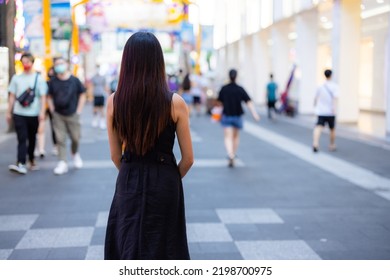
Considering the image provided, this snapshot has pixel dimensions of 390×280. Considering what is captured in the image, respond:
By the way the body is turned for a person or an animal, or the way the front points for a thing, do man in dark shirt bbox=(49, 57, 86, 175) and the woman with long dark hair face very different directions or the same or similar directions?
very different directions

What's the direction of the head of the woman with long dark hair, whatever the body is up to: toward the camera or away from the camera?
away from the camera

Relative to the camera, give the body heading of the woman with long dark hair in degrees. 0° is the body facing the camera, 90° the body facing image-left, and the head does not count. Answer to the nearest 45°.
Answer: approximately 180°

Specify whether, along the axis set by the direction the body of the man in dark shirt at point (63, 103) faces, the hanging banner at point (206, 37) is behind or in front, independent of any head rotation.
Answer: behind

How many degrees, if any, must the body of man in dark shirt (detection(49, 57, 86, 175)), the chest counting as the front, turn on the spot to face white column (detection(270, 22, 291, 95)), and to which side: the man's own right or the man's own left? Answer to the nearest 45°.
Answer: approximately 135° to the man's own left

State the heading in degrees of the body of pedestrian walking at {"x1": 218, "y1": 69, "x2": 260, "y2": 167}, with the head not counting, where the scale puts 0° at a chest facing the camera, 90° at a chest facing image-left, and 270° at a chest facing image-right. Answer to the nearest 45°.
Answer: approximately 180°

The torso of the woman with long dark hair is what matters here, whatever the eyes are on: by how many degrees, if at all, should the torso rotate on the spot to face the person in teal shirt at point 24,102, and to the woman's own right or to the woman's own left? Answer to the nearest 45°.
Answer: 0° — they already face them

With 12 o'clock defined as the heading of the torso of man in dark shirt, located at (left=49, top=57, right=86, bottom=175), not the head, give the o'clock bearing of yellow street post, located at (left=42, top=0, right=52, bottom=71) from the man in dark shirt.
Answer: The yellow street post is roughly at 6 o'clock from the man in dark shirt.

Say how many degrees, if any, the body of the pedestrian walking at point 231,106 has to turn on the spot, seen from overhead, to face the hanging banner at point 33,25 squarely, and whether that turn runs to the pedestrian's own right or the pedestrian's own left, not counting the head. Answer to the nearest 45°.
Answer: approximately 45° to the pedestrian's own left

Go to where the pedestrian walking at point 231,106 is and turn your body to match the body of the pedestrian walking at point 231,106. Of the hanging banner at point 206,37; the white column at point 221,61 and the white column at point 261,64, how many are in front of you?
3

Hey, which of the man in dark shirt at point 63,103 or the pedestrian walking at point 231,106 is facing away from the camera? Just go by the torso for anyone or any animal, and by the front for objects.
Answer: the pedestrian walking
